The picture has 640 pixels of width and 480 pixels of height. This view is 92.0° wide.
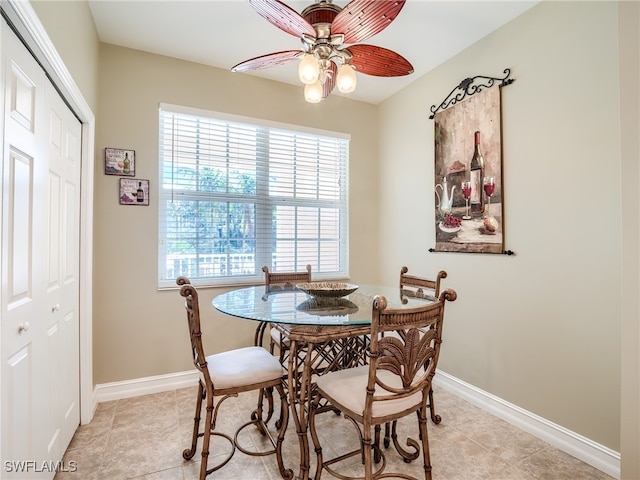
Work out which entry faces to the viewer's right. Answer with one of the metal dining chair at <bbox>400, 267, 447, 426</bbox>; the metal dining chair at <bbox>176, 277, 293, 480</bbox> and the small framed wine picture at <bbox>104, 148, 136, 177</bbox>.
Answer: the metal dining chair at <bbox>176, 277, 293, 480</bbox>

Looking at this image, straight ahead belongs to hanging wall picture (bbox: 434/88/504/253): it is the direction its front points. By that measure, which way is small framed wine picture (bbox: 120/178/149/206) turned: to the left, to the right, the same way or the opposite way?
to the left

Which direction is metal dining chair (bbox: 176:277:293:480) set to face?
to the viewer's right

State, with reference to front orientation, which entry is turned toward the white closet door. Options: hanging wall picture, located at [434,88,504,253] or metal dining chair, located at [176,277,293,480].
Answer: the hanging wall picture

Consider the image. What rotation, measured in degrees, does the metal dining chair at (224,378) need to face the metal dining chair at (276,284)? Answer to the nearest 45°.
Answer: approximately 45° to its left

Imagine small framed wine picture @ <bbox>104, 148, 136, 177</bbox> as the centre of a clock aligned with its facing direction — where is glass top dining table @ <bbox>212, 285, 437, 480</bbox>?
The glass top dining table is roughly at 11 o'clock from the small framed wine picture.

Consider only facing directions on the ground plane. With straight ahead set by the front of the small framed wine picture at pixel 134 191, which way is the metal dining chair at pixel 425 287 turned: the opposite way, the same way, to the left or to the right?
to the right

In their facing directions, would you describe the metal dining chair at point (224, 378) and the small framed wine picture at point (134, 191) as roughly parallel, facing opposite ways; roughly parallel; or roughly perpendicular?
roughly perpendicular

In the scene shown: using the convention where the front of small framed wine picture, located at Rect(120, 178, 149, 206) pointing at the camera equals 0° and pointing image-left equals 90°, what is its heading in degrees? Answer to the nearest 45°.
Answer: approximately 0°

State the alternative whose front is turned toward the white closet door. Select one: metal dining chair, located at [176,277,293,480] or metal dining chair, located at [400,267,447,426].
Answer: metal dining chair, located at [400,267,447,426]

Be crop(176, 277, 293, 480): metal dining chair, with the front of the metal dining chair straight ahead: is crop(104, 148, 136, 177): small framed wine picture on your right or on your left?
on your left
